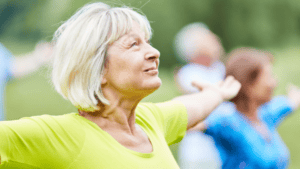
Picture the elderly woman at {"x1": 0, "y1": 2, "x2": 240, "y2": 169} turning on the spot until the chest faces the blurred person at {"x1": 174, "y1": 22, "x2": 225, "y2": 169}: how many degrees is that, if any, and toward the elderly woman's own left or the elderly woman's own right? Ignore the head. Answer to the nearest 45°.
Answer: approximately 135° to the elderly woman's own left

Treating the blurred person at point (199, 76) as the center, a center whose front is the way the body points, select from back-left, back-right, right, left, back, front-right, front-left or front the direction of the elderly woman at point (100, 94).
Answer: front-right

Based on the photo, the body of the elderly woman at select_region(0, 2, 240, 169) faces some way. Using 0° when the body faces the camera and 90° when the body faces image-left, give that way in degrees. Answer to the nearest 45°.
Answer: approximately 315°

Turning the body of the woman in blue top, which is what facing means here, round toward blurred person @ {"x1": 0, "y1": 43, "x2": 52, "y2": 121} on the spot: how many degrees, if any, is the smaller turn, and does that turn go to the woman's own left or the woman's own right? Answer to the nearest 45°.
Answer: approximately 135° to the woman's own right

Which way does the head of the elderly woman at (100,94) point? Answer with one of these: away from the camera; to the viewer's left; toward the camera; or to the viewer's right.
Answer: to the viewer's right

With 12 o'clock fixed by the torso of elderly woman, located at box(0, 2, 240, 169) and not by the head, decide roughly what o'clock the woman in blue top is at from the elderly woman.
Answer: The woman in blue top is roughly at 9 o'clock from the elderly woman.

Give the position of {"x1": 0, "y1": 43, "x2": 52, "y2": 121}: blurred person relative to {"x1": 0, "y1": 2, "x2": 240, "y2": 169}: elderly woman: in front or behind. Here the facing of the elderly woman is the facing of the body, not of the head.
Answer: behind

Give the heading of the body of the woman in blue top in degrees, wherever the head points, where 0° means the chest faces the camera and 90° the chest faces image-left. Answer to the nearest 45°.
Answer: approximately 315°

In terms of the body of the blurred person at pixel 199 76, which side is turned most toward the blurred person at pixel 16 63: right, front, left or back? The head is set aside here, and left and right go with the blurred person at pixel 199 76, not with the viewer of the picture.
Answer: right
